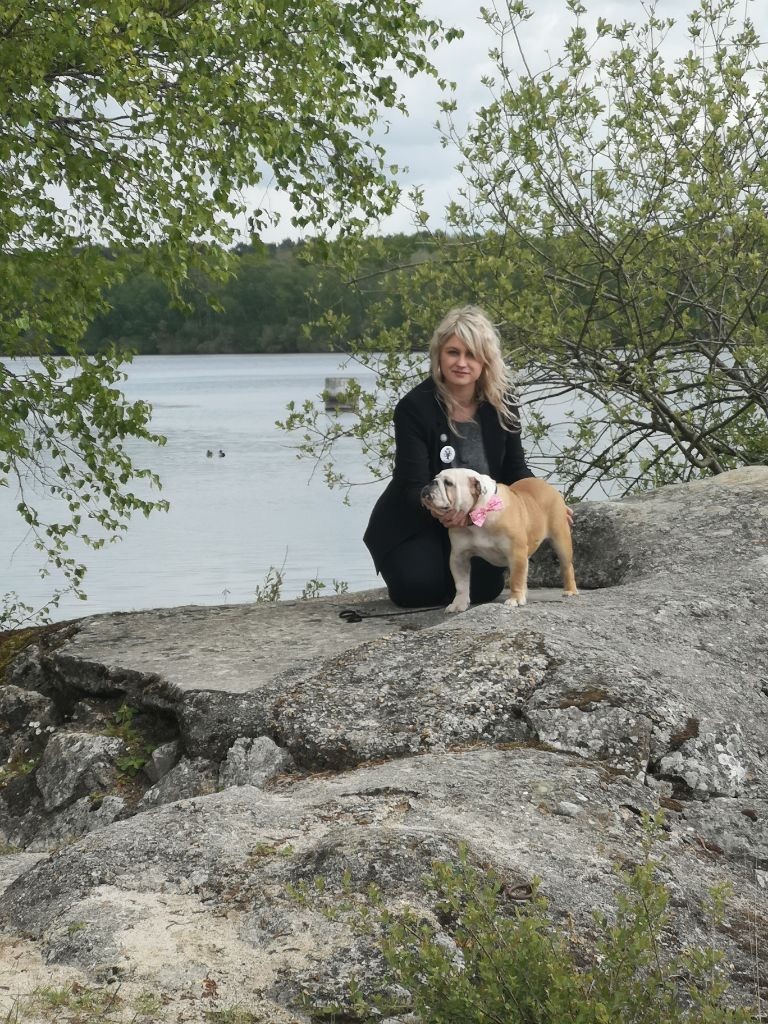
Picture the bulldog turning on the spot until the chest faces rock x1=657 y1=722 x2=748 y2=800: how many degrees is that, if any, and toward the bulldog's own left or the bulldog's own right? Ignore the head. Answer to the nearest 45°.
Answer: approximately 90° to the bulldog's own left

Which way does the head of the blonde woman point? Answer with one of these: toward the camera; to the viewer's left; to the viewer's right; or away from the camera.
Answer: toward the camera

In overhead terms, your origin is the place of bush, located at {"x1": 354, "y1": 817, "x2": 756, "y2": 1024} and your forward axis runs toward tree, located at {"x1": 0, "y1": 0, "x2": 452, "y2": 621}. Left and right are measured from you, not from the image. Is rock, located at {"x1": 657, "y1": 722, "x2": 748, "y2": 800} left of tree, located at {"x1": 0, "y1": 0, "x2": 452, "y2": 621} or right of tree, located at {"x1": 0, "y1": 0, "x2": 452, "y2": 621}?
right

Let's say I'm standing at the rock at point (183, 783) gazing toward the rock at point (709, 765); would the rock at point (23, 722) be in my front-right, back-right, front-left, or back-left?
back-left

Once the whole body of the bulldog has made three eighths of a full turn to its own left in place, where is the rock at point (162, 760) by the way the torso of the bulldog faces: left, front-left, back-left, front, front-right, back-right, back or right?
back-right

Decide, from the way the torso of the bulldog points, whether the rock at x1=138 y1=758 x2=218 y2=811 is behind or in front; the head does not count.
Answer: in front

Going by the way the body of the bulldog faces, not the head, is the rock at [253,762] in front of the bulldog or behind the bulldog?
in front

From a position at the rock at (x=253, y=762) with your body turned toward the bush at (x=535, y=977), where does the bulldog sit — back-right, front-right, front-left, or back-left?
back-left

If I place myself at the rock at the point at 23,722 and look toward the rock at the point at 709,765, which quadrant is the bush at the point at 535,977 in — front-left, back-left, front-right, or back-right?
front-right

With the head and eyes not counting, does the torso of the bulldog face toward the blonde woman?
no

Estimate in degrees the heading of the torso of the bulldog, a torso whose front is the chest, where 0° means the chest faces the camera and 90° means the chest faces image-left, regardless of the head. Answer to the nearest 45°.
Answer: approximately 45°
